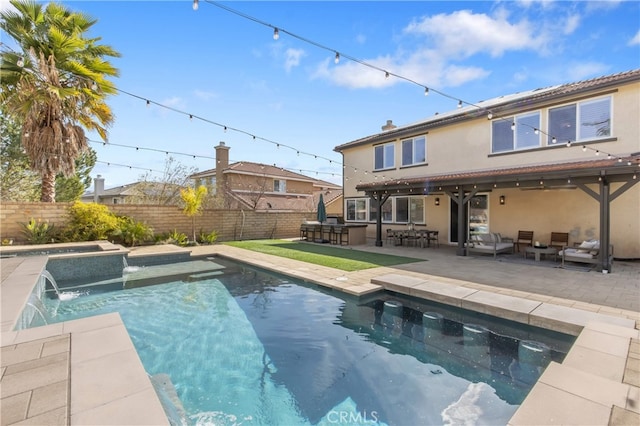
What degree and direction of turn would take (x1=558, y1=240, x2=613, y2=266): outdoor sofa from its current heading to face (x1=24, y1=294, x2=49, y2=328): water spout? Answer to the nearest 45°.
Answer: approximately 45° to its left

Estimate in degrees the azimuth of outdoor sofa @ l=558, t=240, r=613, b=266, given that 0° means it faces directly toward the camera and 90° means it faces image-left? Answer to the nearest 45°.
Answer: approximately 90°

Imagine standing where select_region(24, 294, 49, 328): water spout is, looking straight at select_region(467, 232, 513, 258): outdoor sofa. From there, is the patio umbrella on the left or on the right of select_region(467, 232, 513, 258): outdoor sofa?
left

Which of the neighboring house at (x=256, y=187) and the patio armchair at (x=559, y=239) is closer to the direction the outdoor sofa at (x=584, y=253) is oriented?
the neighboring house

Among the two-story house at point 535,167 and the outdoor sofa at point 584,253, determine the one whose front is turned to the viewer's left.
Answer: the outdoor sofa

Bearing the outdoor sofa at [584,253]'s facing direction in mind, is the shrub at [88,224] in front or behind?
in front

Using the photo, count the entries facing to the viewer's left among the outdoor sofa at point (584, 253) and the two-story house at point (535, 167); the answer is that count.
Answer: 1
